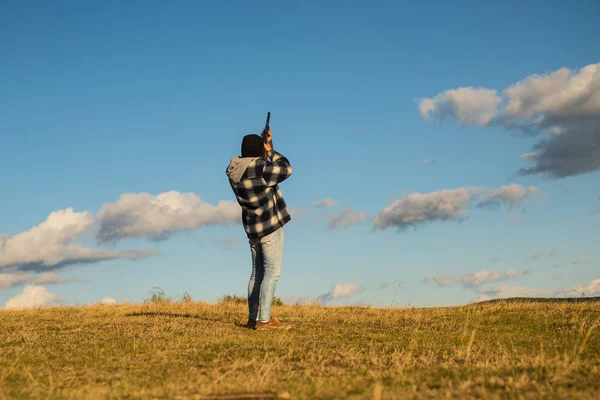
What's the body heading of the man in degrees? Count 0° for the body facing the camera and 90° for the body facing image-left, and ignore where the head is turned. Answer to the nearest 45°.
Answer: approximately 225°

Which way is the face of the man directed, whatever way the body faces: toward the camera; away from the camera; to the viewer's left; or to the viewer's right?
away from the camera
